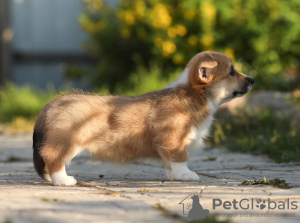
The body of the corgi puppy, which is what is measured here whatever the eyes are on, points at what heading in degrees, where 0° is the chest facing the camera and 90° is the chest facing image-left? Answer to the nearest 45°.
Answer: approximately 270°
